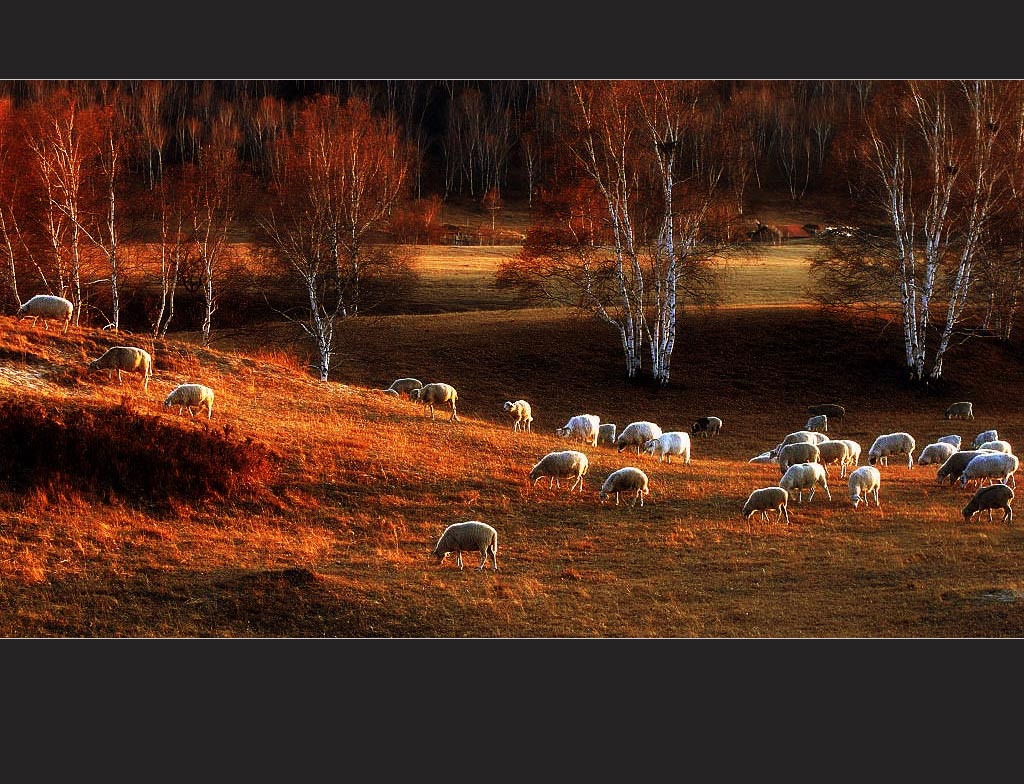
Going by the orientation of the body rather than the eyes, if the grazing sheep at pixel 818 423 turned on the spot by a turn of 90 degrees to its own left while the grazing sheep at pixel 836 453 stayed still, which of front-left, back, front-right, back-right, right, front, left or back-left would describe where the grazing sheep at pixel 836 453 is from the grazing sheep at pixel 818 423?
front

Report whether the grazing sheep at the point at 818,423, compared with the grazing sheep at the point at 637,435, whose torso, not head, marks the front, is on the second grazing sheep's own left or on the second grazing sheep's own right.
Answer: on the second grazing sheep's own right

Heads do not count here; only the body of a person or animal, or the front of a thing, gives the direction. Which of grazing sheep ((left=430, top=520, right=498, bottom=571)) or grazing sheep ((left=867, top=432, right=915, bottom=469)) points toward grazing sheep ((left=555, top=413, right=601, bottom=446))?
grazing sheep ((left=867, top=432, right=915, bottom=469))

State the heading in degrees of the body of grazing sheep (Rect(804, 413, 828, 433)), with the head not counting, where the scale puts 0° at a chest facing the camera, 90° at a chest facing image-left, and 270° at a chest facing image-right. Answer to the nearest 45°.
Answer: approximately 90°

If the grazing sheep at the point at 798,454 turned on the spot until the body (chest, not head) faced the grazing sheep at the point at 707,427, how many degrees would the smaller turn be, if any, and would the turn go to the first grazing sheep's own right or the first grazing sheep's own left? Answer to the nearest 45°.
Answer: approximately 90° to the first grazing sheep's own right

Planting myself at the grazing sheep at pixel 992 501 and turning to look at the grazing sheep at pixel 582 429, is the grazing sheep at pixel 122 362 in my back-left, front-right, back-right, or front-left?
front-left

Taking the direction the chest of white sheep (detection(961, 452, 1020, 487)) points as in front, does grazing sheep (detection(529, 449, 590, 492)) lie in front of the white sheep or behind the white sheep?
in front

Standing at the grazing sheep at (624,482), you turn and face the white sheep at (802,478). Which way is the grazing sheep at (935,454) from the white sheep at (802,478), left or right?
left

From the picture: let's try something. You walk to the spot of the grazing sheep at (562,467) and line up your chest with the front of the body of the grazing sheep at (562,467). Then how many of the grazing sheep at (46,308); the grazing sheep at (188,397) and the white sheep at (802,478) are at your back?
1

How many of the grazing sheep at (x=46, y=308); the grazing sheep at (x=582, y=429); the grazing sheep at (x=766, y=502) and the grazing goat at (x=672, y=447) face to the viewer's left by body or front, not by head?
4

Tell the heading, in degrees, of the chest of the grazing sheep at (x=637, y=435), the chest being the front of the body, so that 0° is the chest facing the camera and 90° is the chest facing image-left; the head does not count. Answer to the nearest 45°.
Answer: approximately 90°

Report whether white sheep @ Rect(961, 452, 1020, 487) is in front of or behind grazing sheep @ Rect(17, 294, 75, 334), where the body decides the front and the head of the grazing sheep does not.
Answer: behind

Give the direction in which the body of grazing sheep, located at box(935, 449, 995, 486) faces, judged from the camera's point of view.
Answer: to the viewer's left

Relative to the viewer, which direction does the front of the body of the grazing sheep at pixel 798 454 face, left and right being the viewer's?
facing to the left of the viewer

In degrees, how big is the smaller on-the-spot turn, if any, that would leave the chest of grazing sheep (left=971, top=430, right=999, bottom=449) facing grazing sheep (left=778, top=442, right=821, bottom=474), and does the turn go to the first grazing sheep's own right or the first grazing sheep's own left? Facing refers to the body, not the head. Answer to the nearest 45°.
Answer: approximately 45° to the first grazing sheep's own left
